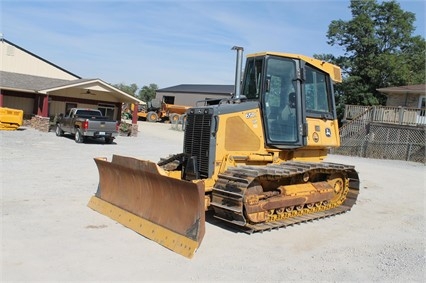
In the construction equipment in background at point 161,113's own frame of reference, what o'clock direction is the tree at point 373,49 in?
The tree is roughly at 7 o'clock from the construction equipment in background.

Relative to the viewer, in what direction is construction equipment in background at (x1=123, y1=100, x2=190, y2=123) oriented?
to the viewer's left

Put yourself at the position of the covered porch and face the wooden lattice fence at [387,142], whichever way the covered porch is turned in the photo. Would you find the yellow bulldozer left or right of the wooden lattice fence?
right

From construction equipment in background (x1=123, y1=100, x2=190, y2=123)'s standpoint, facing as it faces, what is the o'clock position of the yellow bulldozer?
The yellow bulldozer is roughly at 9 o'clock from the construction equipment in background.

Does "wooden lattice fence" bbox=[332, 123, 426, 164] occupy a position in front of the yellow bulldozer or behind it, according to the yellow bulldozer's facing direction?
behind

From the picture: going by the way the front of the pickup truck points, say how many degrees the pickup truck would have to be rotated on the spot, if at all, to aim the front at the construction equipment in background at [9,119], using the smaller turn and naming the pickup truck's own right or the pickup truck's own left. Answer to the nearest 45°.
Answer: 0° — it already faces it

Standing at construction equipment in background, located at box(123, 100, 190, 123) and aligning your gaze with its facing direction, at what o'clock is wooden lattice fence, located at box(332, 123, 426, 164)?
The wooden lattice fence is roughly at 8 o'clock from the construction equipment in background.

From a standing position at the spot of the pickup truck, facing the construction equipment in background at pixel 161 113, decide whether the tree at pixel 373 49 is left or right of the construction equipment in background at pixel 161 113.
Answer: right

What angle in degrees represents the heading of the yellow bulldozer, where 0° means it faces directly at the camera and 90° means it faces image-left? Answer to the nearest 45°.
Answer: approximately 45°
